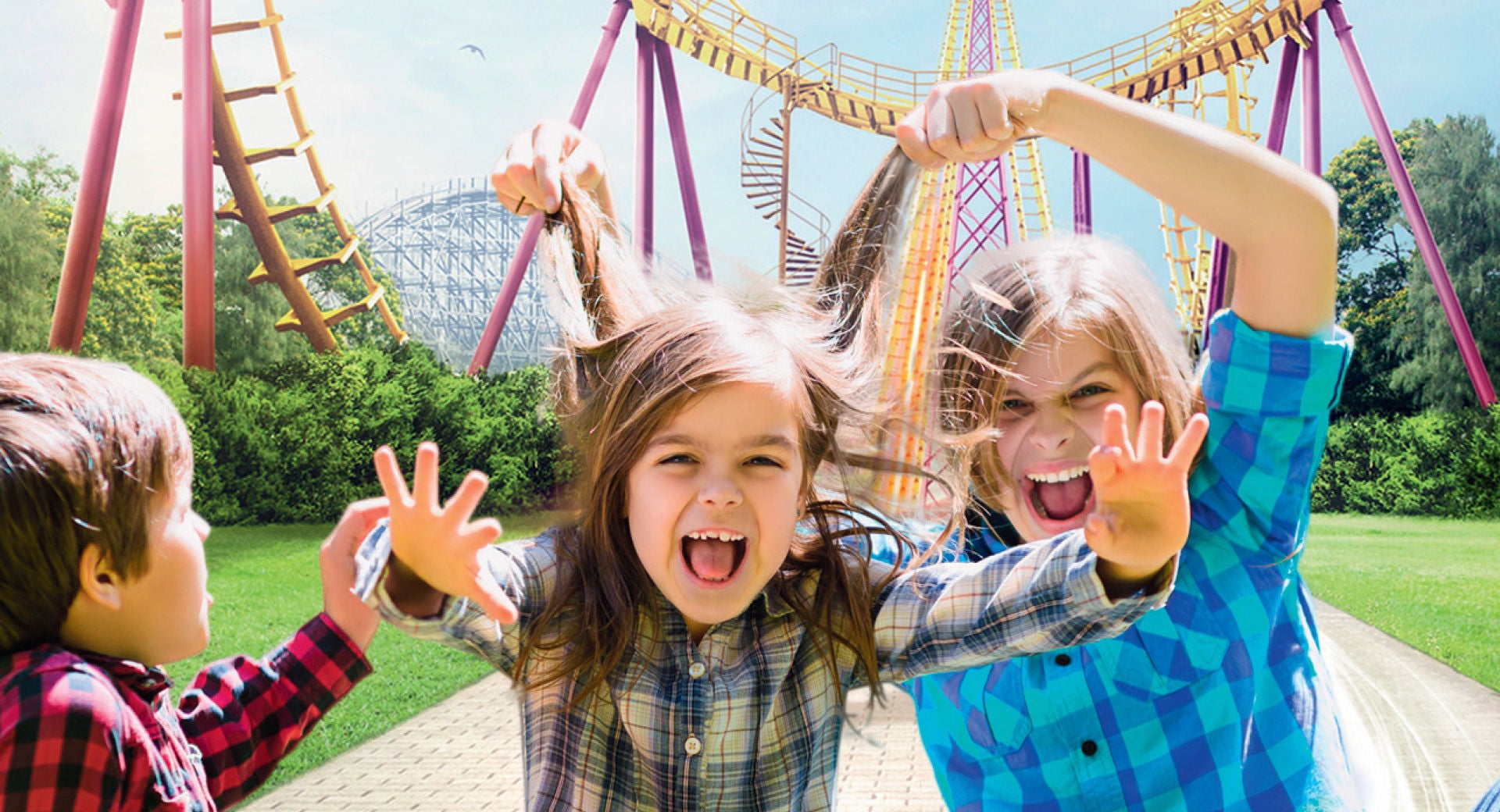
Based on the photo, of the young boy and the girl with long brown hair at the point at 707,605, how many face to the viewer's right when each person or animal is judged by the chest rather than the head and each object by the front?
1

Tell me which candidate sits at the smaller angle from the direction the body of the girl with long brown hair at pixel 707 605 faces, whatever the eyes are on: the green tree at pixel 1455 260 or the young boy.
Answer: the young boy

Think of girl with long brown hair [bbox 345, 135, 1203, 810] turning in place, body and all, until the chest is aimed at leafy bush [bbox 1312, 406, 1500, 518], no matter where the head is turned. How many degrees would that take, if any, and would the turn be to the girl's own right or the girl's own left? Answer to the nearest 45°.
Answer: approximately 135° to the girl's own left

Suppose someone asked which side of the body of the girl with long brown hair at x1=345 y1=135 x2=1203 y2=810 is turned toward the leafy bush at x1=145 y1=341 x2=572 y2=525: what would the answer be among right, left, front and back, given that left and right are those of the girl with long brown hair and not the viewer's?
back

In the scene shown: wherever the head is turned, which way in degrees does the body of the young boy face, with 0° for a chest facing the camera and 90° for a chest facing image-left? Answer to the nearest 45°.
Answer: approximately 270°

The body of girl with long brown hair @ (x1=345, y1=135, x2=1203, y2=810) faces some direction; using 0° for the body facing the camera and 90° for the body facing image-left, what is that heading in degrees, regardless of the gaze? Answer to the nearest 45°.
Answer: approximately 0°

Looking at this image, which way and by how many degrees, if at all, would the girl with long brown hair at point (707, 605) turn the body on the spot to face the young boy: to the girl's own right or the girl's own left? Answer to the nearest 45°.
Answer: approximately 90° to the girl's own right

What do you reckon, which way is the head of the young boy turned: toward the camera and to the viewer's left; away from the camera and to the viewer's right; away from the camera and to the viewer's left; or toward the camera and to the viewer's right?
away from the camera and to the viewer's right
